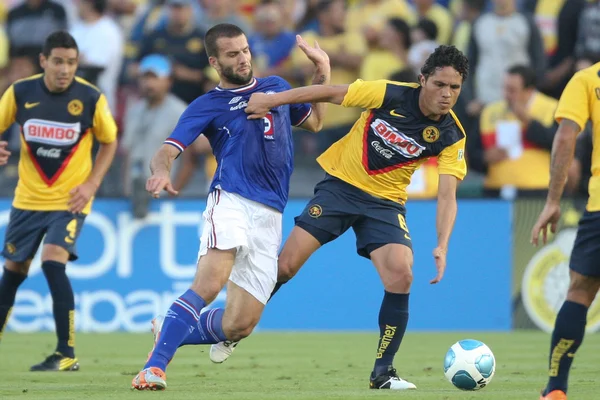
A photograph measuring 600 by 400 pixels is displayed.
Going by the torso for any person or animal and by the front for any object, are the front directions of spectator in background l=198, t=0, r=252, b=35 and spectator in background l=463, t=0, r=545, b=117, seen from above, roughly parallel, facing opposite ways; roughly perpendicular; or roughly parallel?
roughly parallel

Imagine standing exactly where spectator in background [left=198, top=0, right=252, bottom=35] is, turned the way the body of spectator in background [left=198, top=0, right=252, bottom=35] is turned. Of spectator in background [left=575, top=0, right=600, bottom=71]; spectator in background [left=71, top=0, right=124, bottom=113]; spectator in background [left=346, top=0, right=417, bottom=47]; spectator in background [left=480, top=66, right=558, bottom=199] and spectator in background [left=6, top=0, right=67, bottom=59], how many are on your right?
2

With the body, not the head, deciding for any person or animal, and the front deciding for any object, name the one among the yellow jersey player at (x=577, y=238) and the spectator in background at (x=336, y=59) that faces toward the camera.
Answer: the spectator in background

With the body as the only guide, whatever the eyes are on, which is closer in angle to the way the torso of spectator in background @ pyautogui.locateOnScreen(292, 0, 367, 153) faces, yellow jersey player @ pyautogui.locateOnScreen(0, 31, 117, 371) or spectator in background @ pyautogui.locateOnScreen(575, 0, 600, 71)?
the yellow jersey player

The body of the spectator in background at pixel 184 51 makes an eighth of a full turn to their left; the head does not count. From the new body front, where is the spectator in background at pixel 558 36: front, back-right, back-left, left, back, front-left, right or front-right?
front-left

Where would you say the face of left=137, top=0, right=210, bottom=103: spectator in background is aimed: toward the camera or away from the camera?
toward the camera

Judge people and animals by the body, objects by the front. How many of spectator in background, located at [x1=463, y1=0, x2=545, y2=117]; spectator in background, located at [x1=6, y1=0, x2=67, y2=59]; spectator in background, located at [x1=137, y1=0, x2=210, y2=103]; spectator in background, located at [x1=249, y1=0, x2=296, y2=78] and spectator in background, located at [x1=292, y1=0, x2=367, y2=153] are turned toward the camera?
5

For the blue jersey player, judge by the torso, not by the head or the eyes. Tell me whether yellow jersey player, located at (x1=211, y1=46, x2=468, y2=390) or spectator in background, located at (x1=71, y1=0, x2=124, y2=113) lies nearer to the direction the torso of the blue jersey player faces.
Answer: the yellow jersey player

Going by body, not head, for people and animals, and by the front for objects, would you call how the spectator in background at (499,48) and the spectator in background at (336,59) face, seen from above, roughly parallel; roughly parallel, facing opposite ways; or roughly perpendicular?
roughly parallel

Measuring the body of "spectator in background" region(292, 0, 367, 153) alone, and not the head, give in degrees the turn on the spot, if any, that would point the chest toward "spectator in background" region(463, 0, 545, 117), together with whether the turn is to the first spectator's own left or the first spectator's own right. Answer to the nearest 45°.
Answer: approximately 90° to the first spectator's own left

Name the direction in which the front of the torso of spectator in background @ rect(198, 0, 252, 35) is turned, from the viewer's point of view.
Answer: toward the camera

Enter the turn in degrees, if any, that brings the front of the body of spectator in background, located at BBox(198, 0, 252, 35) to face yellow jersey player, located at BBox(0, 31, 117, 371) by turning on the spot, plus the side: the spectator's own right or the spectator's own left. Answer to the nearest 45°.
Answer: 0° — they already face them

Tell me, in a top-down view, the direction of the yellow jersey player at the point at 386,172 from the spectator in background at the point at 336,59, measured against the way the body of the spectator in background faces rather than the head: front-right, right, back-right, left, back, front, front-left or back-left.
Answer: front

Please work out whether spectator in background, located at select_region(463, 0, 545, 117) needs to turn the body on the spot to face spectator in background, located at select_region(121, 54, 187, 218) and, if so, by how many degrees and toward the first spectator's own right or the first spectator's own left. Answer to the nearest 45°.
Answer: approximately 90° to the first spectator's own right

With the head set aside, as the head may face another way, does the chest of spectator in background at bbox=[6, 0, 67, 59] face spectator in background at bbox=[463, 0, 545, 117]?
no

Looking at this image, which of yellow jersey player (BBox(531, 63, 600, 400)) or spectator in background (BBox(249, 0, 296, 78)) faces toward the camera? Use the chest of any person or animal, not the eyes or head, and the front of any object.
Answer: the spectator in background

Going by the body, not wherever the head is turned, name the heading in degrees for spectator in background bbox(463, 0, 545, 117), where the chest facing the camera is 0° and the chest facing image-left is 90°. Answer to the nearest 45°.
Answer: approximately 0°

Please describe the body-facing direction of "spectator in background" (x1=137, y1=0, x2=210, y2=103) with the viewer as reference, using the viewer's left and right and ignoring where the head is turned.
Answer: facing the viewer

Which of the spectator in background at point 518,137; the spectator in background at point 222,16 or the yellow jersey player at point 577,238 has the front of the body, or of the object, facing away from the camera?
the yellow jersey player

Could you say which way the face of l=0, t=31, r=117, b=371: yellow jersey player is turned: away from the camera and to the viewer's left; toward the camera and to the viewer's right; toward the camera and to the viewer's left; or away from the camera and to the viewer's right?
toward the camera and to the viewer's right
